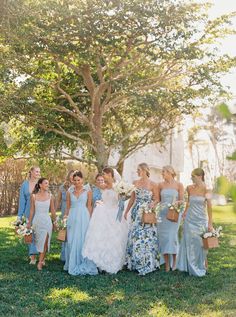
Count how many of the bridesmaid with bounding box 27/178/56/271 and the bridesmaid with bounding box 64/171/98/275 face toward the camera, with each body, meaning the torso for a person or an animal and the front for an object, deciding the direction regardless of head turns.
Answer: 2

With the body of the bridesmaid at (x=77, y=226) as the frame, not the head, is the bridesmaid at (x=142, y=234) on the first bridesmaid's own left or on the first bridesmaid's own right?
on the first bridesmaid's own left

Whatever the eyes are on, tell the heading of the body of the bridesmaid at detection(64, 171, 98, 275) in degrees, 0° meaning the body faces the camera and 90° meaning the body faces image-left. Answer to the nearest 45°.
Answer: approximately 0°

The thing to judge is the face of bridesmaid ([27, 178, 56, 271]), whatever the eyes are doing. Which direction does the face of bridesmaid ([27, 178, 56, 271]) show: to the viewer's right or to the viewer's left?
to the viewer's right

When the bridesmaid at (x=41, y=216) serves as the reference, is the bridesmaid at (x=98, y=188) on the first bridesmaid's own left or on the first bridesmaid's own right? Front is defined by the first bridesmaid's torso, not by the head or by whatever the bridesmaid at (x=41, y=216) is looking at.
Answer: on the first bridesmaid's own left
